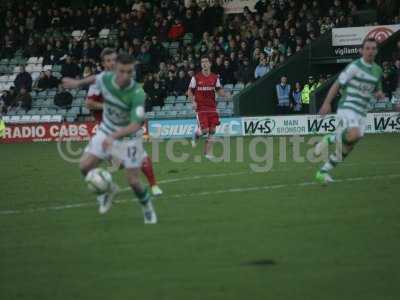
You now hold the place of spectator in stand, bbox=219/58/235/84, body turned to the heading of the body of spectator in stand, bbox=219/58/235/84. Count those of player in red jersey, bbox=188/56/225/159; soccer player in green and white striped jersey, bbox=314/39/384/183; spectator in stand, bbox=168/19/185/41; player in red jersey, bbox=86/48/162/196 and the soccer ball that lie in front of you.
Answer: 4

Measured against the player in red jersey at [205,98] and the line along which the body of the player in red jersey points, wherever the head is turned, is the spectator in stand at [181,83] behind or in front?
behind

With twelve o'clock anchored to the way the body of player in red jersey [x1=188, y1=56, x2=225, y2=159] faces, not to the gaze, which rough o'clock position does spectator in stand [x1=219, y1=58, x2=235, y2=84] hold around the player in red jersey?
The spectator in stand is roughly at 6 o'clock from the player in red jersey.

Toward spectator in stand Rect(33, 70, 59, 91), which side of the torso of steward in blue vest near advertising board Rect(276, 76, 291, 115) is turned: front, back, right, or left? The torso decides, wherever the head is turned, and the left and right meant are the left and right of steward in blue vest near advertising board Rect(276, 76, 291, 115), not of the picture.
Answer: right

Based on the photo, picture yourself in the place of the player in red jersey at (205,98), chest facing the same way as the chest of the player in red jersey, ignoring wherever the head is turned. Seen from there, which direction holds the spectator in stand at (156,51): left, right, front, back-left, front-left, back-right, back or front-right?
back

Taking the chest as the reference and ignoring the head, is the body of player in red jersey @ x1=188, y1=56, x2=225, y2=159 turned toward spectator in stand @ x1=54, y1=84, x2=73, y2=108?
no

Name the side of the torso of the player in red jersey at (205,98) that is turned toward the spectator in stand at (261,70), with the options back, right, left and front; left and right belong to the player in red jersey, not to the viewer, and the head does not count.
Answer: back

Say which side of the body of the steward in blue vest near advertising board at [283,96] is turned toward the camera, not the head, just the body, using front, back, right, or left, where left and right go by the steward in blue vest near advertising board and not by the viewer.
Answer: front

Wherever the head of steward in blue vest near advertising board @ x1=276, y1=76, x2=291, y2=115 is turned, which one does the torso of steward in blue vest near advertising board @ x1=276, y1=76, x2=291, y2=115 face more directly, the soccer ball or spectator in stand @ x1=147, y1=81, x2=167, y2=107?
the soccer ball

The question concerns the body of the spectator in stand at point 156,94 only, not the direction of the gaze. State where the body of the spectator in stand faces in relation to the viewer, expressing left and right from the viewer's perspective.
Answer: facing the viewer

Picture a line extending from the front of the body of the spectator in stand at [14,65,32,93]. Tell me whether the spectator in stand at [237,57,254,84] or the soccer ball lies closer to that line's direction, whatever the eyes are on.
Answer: the soccer ball

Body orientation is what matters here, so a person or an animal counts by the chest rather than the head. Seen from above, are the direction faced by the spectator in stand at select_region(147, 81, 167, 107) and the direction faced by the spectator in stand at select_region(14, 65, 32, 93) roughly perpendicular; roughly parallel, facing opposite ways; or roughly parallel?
roughly parallel

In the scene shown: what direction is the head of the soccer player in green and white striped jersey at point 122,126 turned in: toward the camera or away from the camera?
toward the camera
